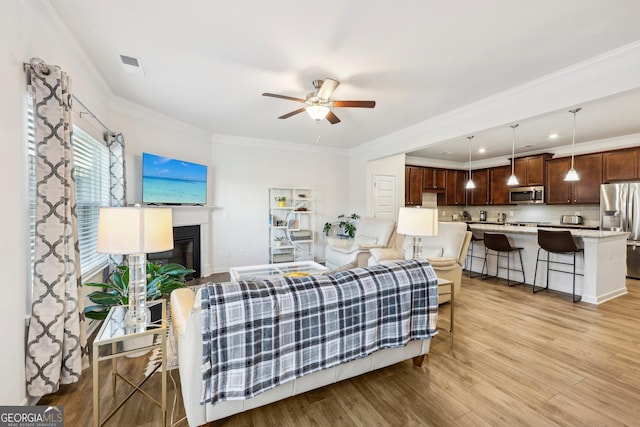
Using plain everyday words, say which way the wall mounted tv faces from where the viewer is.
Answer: facing the viewer and to the right of the viewer

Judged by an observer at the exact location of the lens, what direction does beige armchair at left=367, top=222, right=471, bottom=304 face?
facing the viewer and to the left of the viewer

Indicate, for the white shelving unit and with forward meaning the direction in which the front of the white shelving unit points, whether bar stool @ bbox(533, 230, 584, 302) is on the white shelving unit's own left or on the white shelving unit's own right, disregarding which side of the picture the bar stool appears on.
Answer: on the white shelving unit's own left

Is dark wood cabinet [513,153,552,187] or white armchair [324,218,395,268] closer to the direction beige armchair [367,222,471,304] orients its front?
the white armchair

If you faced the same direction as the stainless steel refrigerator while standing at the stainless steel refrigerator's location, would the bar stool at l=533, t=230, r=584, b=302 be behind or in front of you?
in front

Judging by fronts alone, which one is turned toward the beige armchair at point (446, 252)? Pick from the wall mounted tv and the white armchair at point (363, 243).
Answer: the wall mounted tv

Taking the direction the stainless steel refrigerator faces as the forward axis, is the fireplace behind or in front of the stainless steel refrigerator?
in front

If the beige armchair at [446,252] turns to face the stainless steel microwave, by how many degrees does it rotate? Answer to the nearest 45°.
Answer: approximately 180°

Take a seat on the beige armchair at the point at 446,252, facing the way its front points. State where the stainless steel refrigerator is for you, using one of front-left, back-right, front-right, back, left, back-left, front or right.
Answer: back

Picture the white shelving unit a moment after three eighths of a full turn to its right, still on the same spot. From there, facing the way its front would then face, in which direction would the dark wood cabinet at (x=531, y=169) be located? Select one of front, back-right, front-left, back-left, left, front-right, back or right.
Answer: back-right

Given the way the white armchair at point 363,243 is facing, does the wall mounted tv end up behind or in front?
in front

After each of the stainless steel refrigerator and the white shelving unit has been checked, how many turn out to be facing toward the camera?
2
